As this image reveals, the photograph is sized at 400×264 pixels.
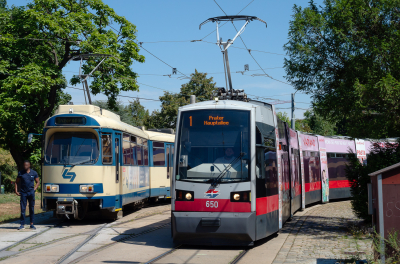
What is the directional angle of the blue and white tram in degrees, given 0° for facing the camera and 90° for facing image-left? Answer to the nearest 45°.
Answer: approximately 45°

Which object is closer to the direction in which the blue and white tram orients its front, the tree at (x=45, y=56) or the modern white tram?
the modern white tram

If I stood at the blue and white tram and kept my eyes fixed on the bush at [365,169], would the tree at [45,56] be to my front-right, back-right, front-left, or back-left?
back-left

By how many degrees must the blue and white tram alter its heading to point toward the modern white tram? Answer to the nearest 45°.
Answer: approximately 90° to its left

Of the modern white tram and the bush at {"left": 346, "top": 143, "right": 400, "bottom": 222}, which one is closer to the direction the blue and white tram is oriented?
the modern white tram

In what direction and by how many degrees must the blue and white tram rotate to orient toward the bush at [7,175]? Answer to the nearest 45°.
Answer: approximately 135° to its right

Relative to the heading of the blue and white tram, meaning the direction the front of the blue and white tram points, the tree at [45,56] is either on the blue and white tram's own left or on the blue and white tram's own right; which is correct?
on the blue and white tram's own right

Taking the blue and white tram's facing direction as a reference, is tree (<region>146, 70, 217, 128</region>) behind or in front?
behind

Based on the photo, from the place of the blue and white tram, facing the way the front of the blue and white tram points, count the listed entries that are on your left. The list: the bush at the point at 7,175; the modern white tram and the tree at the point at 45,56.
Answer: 1

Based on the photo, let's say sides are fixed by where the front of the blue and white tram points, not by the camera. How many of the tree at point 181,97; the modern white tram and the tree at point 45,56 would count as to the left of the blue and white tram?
1

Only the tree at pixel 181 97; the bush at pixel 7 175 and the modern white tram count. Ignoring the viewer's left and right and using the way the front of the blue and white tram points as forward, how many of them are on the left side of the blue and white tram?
1

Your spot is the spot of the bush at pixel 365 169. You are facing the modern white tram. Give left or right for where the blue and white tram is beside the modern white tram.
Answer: right

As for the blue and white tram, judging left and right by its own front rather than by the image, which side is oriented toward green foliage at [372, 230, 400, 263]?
left

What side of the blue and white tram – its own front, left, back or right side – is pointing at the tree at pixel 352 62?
left
